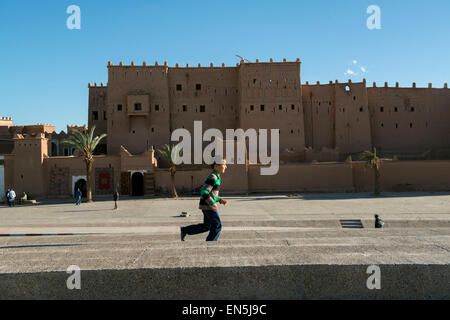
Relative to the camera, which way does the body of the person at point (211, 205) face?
to the viewer's right

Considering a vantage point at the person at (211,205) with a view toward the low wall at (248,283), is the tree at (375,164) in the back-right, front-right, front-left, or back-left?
back-left

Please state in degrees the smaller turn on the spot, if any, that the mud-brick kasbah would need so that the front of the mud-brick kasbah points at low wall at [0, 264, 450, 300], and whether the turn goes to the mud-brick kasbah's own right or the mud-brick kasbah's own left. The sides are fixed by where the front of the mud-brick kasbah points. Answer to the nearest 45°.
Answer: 0° — it already faces it

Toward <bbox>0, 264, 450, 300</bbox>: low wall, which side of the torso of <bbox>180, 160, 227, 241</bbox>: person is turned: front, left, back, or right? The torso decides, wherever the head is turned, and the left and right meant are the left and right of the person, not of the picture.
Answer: right

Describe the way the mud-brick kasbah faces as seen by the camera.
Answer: facing the viewer

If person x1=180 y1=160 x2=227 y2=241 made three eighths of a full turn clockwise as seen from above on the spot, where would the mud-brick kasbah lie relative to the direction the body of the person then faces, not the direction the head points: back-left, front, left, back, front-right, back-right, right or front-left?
back-right
